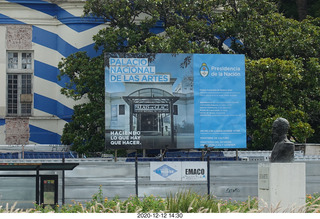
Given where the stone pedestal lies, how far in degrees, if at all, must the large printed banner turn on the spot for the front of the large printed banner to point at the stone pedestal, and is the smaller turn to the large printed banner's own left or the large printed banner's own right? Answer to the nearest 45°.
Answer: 0° — it already faces it

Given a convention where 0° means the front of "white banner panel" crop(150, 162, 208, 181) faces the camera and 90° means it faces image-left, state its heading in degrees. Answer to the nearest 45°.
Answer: approximately 0°

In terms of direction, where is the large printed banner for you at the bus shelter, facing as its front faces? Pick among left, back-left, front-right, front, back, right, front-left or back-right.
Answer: left

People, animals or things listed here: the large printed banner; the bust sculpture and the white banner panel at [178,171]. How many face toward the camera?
2

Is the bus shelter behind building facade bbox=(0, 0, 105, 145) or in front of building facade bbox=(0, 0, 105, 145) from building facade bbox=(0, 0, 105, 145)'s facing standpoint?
in front

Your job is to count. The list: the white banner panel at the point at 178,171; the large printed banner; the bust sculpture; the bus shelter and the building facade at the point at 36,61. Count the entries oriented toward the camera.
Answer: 4

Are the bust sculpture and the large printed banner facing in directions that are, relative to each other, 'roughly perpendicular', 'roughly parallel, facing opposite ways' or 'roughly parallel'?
roughly perpendicular

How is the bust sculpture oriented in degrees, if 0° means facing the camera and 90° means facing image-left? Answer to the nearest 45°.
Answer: approximately 90°

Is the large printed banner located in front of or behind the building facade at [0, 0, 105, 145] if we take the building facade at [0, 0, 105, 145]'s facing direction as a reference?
in front
